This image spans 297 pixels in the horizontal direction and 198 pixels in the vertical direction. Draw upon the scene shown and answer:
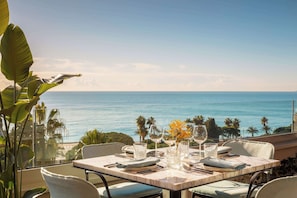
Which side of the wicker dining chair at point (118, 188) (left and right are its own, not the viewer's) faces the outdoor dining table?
front

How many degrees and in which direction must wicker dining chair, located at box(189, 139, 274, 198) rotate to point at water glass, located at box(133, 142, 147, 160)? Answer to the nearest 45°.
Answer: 0° — it already faces it

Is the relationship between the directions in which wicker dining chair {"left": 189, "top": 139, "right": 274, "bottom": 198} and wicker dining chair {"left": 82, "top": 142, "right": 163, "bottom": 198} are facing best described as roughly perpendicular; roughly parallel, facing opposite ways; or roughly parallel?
roughly perpendicular

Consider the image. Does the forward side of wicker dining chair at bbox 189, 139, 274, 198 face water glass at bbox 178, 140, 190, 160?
yes

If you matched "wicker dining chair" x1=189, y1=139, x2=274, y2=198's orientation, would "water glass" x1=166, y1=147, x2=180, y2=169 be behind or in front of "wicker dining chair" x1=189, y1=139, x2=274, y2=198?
in front

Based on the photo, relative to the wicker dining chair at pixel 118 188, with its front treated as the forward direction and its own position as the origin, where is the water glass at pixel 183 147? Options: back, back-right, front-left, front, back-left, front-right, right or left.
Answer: front

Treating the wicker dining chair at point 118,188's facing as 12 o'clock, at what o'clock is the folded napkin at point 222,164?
The folded napkin is roughly at 12 o'clock from the wicker dining chair.
